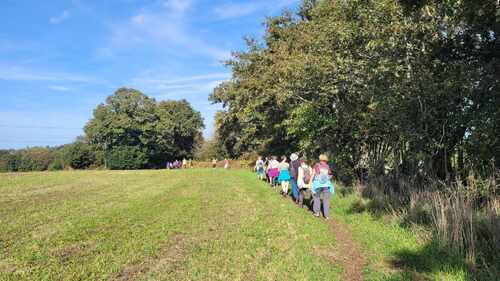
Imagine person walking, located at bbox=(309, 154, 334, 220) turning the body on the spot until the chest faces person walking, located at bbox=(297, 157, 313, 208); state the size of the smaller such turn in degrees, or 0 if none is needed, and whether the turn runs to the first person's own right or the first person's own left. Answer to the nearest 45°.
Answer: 0° — they already face them

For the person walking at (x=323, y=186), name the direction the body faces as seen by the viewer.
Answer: away from the camera

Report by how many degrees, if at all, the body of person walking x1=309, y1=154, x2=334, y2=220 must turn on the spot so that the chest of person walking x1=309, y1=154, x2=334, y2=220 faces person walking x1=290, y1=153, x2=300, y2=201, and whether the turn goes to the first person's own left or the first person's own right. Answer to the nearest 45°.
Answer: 0° — they already face them
